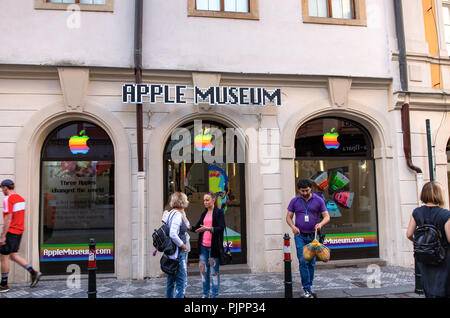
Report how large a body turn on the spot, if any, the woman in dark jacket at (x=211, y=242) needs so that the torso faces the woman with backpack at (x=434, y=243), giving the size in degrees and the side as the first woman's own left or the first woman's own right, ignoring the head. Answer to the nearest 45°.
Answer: approximately 90° to the first woman's own left

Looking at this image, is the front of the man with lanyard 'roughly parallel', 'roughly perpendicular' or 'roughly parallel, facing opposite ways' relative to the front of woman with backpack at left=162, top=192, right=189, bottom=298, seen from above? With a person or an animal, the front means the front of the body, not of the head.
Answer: roughly perpendicular

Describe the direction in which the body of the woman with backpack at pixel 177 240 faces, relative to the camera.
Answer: to the viewer's right

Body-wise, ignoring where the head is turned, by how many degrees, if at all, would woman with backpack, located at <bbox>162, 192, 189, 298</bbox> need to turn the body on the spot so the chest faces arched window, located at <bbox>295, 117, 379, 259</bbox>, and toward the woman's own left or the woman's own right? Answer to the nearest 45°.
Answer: approximately 45° to the woman's own left

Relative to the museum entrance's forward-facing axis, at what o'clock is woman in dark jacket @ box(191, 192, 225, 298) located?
The woman in dark jacket is roughly at 12 o'clock from the museum entrance.

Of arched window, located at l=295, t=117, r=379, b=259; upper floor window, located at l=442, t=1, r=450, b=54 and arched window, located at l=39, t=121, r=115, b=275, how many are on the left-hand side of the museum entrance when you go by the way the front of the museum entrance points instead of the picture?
2

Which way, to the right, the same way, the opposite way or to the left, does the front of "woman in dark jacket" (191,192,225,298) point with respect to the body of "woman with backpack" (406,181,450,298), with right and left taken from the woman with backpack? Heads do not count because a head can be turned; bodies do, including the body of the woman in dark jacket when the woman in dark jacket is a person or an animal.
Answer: the opposite way

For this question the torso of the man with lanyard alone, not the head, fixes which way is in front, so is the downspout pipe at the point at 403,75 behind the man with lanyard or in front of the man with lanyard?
behind

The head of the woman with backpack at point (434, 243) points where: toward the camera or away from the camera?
away from the camera

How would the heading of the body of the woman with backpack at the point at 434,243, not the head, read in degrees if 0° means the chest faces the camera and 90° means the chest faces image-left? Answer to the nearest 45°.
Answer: approximately 180°

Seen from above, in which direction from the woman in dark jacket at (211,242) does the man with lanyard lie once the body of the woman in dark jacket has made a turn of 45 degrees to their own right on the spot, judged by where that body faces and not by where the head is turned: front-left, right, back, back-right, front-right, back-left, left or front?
back

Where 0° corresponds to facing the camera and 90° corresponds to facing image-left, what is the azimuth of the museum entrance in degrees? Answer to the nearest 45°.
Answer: approximately 0°

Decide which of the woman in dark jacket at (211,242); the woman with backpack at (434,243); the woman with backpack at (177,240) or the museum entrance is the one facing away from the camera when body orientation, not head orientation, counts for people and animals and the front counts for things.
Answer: the woman with backpack at (434,243)
